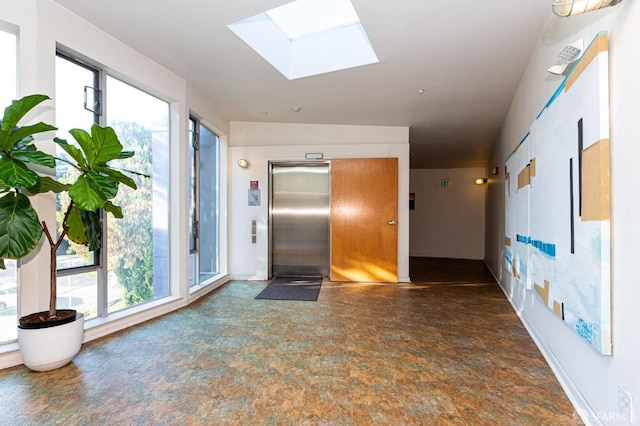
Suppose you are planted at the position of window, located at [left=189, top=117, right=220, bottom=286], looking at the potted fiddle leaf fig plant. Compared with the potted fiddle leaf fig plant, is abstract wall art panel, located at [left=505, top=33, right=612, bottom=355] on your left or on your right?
left

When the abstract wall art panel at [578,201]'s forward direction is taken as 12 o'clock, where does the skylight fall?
The skylight is roughly at 12 o'clock from the abstract wall art panel.

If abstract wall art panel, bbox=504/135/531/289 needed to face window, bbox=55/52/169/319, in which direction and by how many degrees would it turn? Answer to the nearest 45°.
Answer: approximately 45° to its left

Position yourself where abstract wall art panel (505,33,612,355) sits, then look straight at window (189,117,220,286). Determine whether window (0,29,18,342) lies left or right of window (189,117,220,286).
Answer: left

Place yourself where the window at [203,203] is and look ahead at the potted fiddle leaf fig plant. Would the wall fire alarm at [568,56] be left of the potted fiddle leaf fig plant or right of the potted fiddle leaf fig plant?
left

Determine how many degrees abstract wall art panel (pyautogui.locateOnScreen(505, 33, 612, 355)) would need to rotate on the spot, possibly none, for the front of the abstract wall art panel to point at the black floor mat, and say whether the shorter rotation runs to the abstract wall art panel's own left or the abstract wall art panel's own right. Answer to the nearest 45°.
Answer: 0° — it already faces it

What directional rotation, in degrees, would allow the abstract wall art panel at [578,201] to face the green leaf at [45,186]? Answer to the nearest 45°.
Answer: approximately 45° to its left

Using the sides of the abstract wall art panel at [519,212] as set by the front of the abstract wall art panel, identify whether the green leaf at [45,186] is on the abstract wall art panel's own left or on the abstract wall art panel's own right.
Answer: on the abstract wall art panel's own left

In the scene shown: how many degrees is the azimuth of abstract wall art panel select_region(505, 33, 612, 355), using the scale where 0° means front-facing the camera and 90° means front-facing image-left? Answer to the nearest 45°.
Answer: approximately 90°

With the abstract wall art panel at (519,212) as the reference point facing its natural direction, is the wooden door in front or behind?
in front

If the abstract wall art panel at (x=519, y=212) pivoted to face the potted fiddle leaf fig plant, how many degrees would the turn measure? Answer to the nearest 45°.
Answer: approximately 45° to its left

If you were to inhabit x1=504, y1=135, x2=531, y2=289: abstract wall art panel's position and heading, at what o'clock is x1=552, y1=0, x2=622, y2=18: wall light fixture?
The wall light fixture is roughly at 9 o'clock from the abstract wall art panel.
